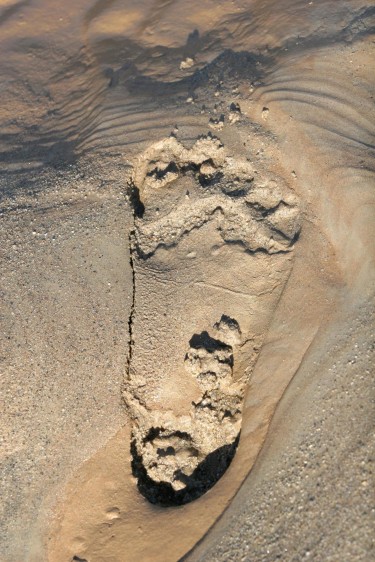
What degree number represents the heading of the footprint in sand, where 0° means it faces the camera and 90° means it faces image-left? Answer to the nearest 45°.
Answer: approximately 180°
